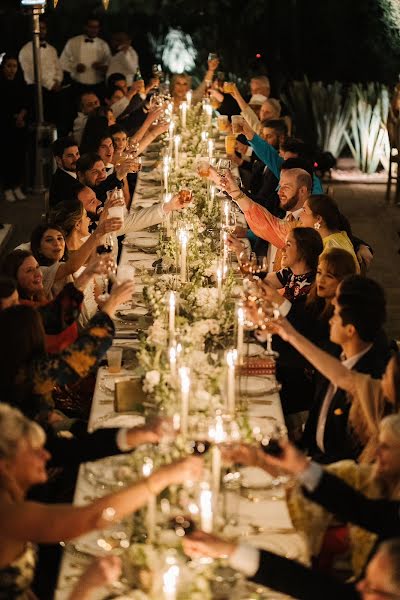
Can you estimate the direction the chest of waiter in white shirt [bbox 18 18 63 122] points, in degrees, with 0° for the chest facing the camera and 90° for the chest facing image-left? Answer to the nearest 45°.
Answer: approximately 0°

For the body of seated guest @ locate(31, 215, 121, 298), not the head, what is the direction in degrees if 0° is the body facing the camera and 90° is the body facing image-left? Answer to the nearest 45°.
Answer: approximately 315°

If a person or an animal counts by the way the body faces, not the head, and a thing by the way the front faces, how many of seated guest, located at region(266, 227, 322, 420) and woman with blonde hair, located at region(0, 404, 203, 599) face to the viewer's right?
1

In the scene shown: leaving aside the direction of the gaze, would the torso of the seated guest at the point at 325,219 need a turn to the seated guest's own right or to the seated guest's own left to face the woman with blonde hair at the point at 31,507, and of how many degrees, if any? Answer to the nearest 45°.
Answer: approximately 90° to the seated guest's own left

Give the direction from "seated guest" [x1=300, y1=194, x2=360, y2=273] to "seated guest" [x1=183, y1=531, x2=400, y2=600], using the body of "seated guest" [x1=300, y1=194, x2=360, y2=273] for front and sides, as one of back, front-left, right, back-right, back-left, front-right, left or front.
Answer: left

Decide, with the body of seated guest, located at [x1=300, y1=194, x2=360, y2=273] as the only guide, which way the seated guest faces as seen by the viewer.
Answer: to the viewer's left

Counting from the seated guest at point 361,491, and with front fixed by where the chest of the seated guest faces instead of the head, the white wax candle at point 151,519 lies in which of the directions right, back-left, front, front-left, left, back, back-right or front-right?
front-left

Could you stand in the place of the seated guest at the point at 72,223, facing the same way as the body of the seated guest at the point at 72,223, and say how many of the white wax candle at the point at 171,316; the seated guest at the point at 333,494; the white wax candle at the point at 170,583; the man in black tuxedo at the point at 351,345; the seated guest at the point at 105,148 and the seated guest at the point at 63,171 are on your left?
2

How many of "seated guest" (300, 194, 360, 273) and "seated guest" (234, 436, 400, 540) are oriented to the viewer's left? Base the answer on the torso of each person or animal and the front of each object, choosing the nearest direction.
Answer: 2

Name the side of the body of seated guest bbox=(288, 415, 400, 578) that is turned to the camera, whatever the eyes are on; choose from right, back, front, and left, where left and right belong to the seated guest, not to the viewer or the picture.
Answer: left

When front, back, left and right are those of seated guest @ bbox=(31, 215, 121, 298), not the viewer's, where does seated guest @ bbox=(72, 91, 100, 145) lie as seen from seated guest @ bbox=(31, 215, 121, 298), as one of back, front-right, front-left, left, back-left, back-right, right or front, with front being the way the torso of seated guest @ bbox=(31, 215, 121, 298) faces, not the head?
back-left

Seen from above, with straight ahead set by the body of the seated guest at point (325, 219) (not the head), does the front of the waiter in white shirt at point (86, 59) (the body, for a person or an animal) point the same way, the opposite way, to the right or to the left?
to the left

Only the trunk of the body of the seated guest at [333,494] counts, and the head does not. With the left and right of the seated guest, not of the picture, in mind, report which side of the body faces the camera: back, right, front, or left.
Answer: left

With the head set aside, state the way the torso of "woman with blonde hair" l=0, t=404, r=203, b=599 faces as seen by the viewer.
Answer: to the viewer's right

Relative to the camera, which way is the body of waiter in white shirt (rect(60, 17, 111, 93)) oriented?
toward the camera

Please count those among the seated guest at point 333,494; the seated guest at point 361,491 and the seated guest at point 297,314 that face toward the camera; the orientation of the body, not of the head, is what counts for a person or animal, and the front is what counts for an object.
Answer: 0

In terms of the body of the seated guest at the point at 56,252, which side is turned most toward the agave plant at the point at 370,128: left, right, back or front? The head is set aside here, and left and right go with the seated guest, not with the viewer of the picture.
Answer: left

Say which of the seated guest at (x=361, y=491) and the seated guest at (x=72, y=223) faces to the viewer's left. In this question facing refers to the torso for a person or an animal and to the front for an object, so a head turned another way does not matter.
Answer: the seated guest at (x=361, y=491)

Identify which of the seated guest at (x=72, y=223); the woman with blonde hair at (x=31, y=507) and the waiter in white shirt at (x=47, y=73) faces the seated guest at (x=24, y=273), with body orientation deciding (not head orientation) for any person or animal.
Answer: the waiter in white shirt
